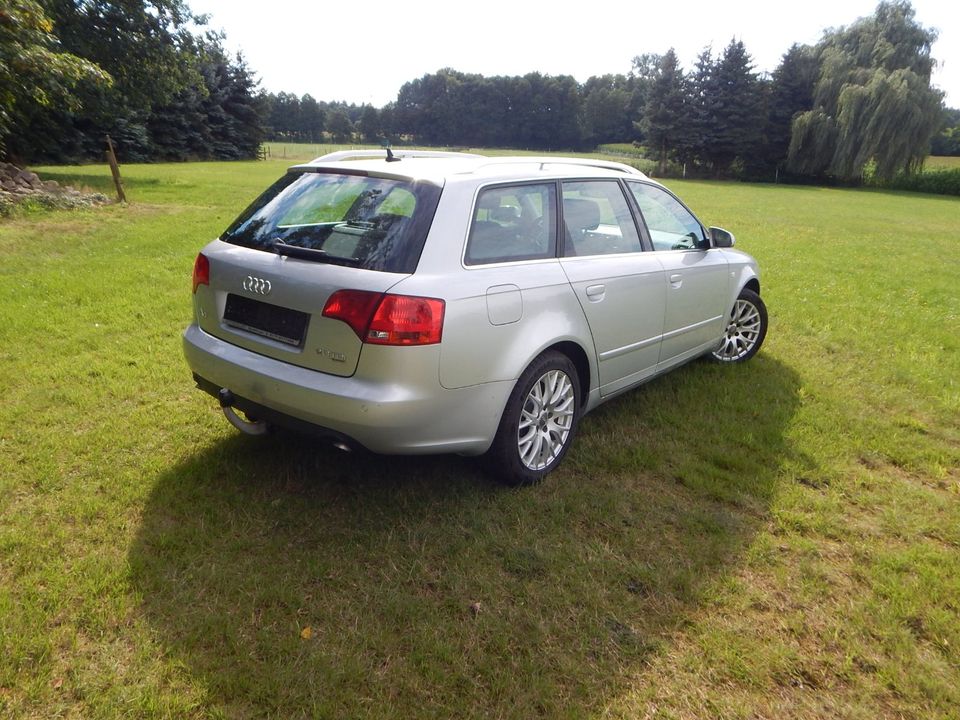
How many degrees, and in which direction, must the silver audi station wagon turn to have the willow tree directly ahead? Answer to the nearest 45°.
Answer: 0° — it already faces it

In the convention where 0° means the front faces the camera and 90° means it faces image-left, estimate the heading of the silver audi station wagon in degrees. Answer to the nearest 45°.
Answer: approximately 225°
